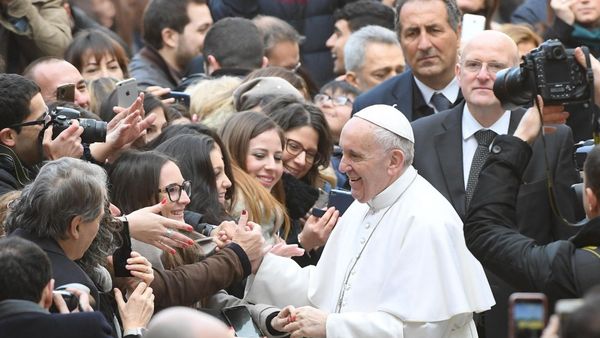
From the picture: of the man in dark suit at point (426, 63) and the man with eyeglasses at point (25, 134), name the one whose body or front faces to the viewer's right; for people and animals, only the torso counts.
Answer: the man with eyeglasses

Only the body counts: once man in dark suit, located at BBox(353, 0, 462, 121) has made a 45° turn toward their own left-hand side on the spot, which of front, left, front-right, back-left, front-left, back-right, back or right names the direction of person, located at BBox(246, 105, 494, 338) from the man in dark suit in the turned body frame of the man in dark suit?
front-right

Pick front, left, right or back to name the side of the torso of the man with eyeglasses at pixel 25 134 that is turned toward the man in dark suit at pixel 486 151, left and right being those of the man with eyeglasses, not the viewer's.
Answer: front

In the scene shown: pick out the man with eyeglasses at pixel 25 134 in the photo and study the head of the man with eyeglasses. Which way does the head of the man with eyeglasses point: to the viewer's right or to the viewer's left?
to the viewer's right

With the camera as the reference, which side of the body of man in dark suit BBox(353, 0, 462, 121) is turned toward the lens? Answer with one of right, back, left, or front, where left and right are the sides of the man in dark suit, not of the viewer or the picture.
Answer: front

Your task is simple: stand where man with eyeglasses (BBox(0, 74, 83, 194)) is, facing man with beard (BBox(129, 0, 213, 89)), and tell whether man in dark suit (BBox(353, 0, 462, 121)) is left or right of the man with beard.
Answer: right

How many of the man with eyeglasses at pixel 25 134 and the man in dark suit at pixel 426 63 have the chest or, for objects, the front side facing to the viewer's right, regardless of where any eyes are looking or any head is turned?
1

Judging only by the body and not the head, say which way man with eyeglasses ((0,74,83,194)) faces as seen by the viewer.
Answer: to the viewer's right

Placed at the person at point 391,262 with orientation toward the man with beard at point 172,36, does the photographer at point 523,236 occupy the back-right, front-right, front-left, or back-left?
back-right
